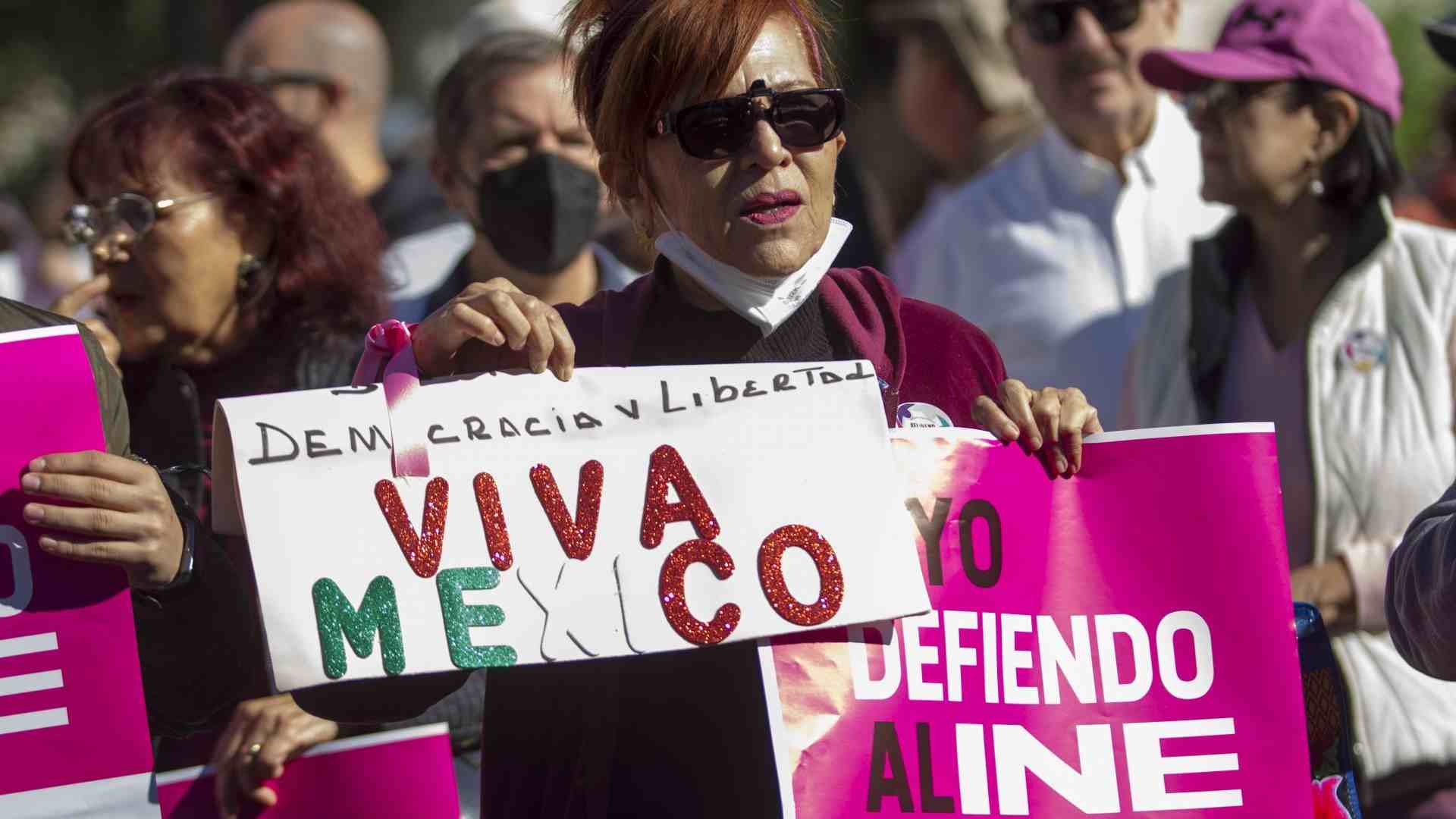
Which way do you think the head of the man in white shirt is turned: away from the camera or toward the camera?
toward the camera

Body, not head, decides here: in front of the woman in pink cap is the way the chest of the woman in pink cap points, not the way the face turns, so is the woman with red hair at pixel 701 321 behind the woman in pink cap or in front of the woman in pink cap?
in front

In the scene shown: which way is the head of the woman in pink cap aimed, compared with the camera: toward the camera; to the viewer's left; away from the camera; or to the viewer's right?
to the viewer's left

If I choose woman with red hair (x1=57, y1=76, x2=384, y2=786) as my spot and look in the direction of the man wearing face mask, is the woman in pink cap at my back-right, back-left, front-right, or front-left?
front-right

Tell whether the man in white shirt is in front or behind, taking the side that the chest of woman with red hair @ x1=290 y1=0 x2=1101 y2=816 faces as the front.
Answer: behind

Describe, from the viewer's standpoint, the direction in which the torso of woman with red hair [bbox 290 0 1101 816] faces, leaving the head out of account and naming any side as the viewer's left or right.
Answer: facing the viewer

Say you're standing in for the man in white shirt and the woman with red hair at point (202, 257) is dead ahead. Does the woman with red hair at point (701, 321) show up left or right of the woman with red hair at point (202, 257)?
left

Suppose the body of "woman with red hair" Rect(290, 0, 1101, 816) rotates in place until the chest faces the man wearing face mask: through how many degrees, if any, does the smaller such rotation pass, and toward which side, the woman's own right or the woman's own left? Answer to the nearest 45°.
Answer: approximately 180°

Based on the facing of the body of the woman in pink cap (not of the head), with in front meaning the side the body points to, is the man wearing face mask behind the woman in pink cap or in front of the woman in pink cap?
in front

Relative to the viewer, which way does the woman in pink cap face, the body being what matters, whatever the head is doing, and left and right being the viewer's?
facing the viewer and to the left of the viewer

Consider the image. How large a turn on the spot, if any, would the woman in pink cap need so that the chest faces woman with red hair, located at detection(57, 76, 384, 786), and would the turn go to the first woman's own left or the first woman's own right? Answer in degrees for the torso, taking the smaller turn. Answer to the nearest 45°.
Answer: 0° — they already face them

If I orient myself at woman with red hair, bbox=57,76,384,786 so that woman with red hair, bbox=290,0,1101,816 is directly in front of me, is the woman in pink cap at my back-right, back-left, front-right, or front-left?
front-left

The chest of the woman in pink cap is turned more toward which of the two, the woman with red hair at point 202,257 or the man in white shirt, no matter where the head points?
the woman with red hair
